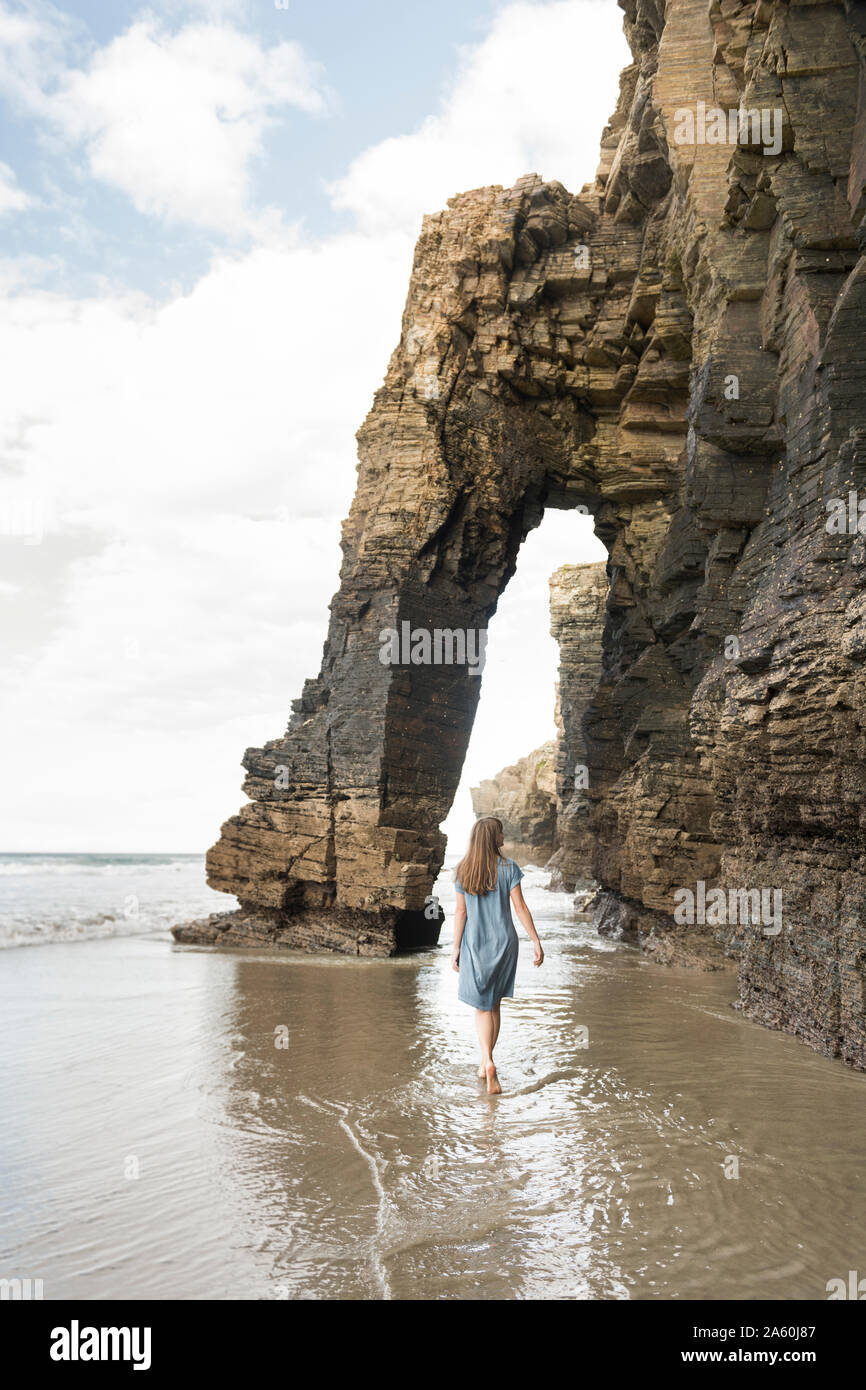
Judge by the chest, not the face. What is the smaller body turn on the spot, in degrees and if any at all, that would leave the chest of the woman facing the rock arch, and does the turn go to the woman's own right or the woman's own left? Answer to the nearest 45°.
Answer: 0° — they already face it

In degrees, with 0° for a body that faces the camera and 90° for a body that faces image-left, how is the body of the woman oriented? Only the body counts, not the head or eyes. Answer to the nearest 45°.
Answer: approximately 180°

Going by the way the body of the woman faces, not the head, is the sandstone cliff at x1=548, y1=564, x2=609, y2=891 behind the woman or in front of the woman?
in front
